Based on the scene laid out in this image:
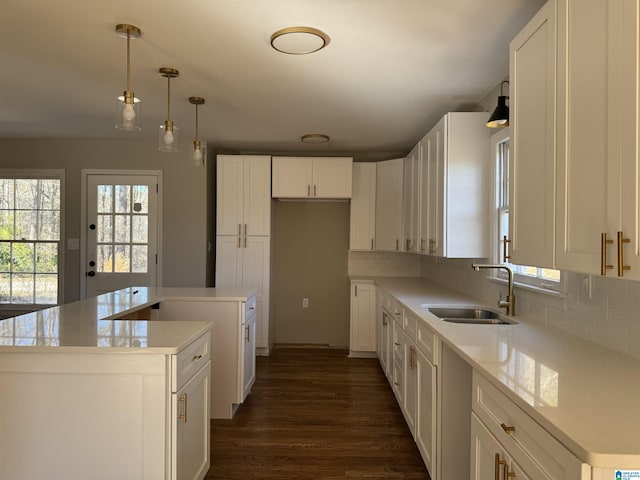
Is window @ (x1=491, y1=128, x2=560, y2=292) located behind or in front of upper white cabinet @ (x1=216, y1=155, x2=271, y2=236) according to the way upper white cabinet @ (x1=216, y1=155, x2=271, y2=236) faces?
in front

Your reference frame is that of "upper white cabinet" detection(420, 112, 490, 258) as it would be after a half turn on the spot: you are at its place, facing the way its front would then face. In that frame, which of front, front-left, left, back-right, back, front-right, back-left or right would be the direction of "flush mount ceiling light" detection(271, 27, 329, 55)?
back-right

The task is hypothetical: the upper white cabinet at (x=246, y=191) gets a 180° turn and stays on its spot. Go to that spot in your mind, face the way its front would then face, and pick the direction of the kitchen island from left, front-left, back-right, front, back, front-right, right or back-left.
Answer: back

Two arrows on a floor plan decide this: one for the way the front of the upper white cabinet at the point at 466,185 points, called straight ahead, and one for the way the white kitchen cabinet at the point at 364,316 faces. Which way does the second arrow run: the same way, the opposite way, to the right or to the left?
to the left

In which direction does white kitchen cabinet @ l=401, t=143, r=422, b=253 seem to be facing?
to the viewer's left

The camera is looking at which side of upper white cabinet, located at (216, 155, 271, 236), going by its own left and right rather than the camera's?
front

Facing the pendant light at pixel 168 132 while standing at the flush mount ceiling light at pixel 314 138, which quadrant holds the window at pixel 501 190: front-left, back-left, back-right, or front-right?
front-left

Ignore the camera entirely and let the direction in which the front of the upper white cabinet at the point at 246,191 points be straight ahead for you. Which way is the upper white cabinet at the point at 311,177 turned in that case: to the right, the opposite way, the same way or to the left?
the same way

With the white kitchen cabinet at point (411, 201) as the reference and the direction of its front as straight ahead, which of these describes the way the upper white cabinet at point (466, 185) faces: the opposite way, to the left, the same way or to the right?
the same way

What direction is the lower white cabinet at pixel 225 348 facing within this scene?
to the viewer's right

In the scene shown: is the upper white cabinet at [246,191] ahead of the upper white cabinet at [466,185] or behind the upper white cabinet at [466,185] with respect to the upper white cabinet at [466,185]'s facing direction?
ahead

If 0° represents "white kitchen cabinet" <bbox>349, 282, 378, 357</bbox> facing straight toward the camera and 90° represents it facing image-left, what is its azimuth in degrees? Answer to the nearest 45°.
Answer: approximately 0°

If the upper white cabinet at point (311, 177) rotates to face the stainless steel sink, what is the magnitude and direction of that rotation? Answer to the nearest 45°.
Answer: approximately 45° to its left

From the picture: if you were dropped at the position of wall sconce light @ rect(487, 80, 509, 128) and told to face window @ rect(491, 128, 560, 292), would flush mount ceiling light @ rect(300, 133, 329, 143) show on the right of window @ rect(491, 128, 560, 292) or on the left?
left

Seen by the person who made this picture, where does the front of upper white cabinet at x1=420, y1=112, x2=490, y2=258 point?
facing to the left of the viewer

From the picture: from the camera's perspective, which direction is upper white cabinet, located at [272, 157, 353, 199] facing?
toward the camera

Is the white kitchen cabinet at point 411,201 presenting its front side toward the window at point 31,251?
yes

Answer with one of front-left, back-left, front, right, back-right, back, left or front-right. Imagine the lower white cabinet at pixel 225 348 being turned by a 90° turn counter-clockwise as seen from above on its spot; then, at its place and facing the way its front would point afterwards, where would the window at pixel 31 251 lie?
front-left

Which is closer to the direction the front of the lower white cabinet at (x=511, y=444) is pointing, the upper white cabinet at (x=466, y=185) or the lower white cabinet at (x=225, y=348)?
the lower white cabinet
